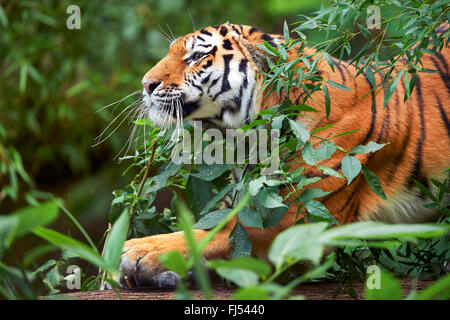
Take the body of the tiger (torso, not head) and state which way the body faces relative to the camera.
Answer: to the viewer's left
